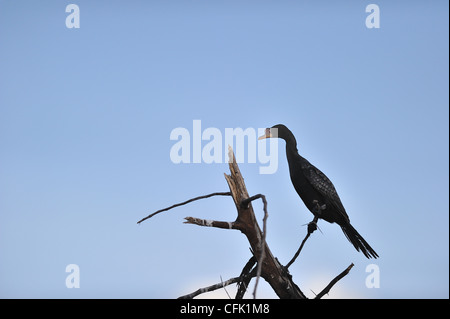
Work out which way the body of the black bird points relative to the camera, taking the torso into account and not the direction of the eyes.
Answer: to the viewer's left
